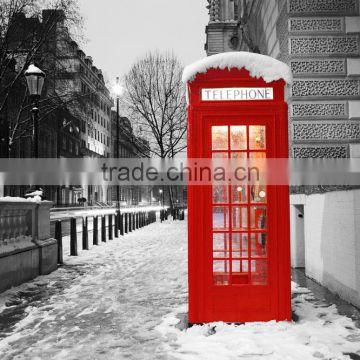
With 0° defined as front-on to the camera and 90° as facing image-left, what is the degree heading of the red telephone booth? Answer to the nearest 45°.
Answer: approximately 0°

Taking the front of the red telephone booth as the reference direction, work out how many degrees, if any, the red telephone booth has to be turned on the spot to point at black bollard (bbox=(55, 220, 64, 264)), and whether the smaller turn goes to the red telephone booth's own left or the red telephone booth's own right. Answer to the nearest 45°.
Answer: approximately 135° to the red telephone booth's own right
